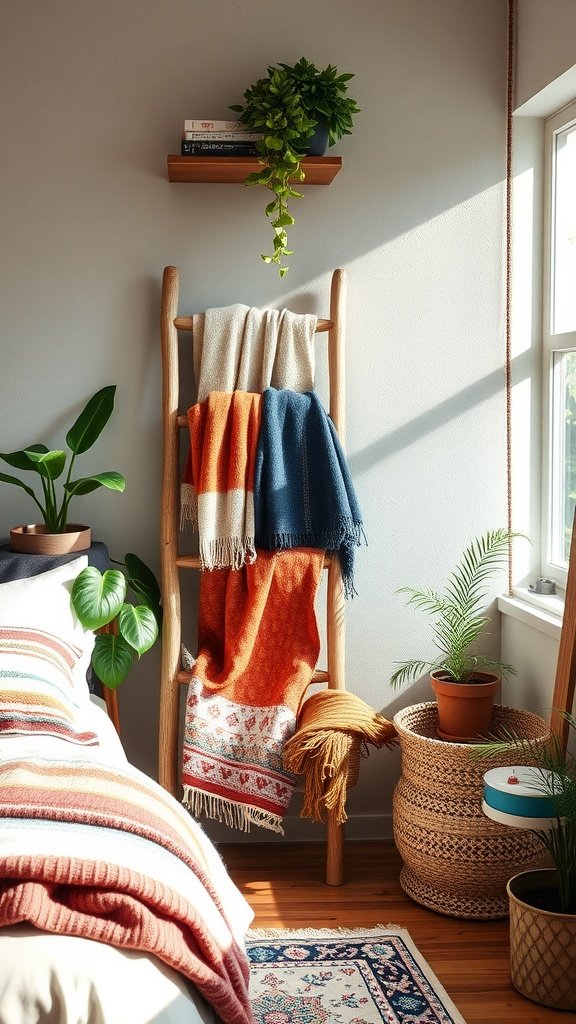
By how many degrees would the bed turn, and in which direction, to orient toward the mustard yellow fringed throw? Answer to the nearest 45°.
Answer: approximately 135° to its left

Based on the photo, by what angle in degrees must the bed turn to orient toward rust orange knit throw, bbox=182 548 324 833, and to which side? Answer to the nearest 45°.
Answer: approximately 180°

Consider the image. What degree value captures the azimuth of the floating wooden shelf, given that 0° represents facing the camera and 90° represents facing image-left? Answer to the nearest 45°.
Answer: approximately 0°

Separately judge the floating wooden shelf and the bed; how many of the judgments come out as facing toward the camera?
2

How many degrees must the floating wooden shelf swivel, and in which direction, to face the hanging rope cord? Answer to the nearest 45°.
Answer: approximately 90° to its left

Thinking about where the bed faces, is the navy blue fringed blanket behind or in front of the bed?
behind

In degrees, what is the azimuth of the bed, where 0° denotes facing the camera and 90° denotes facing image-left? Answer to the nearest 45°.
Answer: approximately 0°

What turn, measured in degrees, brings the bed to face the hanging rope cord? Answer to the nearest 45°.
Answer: approximately 135° to its left

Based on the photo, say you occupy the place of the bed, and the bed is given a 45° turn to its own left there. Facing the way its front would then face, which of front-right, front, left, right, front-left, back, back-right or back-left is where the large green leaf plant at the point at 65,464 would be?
back-left
